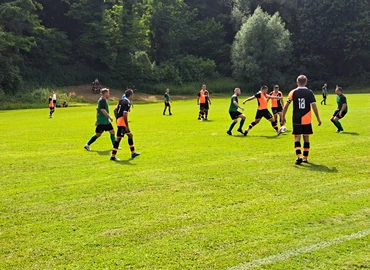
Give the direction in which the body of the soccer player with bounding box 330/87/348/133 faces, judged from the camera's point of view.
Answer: to the viewer's left

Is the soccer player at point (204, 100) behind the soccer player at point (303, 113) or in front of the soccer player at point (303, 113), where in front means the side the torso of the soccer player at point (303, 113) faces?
in front

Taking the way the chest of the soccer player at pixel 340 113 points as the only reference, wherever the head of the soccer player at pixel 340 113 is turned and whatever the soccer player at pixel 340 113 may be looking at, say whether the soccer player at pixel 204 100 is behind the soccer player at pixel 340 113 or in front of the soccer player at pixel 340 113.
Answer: in front

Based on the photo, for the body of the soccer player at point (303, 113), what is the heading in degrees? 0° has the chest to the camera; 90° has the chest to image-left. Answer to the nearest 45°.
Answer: approximately 180°
